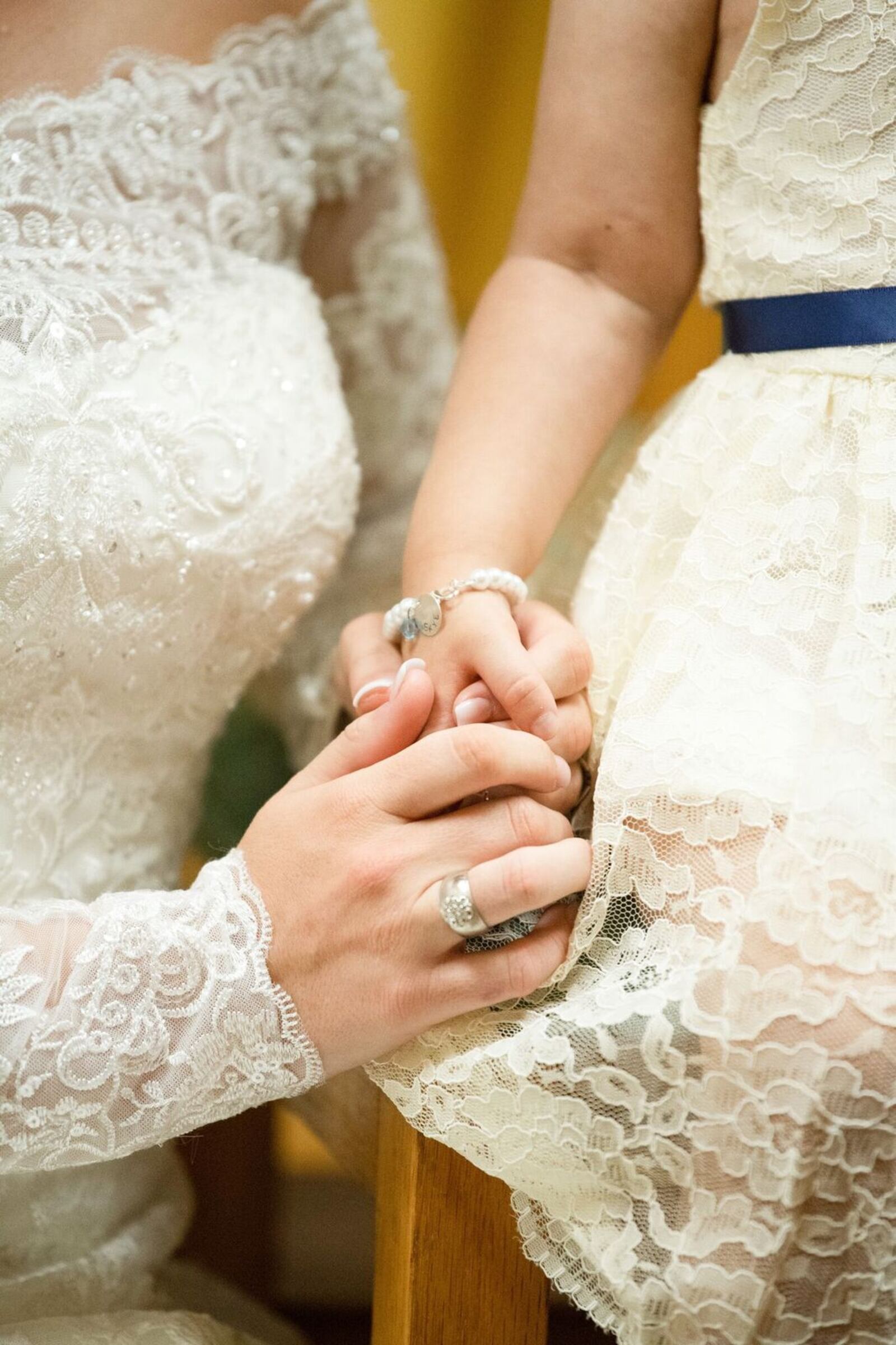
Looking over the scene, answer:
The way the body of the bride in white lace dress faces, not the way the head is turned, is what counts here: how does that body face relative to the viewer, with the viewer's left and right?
facing the viewer and to the right of the viewer
